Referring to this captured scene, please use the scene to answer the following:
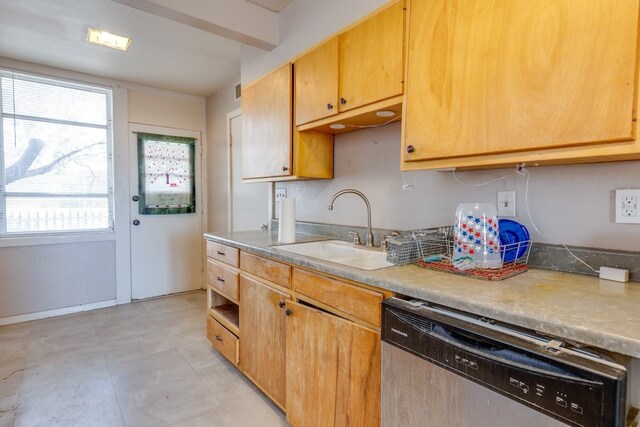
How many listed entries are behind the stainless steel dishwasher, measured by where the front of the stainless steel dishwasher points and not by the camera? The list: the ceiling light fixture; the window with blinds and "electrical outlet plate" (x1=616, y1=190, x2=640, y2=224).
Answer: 1

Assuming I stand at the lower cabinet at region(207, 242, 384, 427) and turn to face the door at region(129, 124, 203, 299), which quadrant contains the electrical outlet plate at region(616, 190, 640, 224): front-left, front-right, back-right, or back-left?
back-right

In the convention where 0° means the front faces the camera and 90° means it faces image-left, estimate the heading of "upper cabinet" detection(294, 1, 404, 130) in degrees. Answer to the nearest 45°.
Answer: approximately 45°

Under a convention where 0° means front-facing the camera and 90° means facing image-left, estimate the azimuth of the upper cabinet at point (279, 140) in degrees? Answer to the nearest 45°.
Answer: approximately 45°

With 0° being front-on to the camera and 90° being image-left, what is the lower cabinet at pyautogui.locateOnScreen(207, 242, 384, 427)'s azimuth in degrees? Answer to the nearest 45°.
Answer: approximately 45°

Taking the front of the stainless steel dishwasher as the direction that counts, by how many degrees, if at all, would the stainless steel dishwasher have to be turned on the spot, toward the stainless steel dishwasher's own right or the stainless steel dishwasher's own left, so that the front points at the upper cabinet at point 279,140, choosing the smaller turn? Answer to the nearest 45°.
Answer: approximately 90° to the stainless steel dishwasher's own right

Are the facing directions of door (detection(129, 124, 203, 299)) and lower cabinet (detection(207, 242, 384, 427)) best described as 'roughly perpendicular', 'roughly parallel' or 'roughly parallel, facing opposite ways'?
roughly perpendicular

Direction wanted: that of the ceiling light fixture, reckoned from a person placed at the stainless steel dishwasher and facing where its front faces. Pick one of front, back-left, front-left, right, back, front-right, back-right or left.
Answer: front-right

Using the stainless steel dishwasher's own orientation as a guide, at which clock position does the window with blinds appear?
The window with blinds is roughly at 2 o'clock from the stainless steel dishwasher.

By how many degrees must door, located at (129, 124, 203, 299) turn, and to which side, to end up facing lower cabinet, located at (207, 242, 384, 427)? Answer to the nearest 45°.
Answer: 0° — it already faces it
